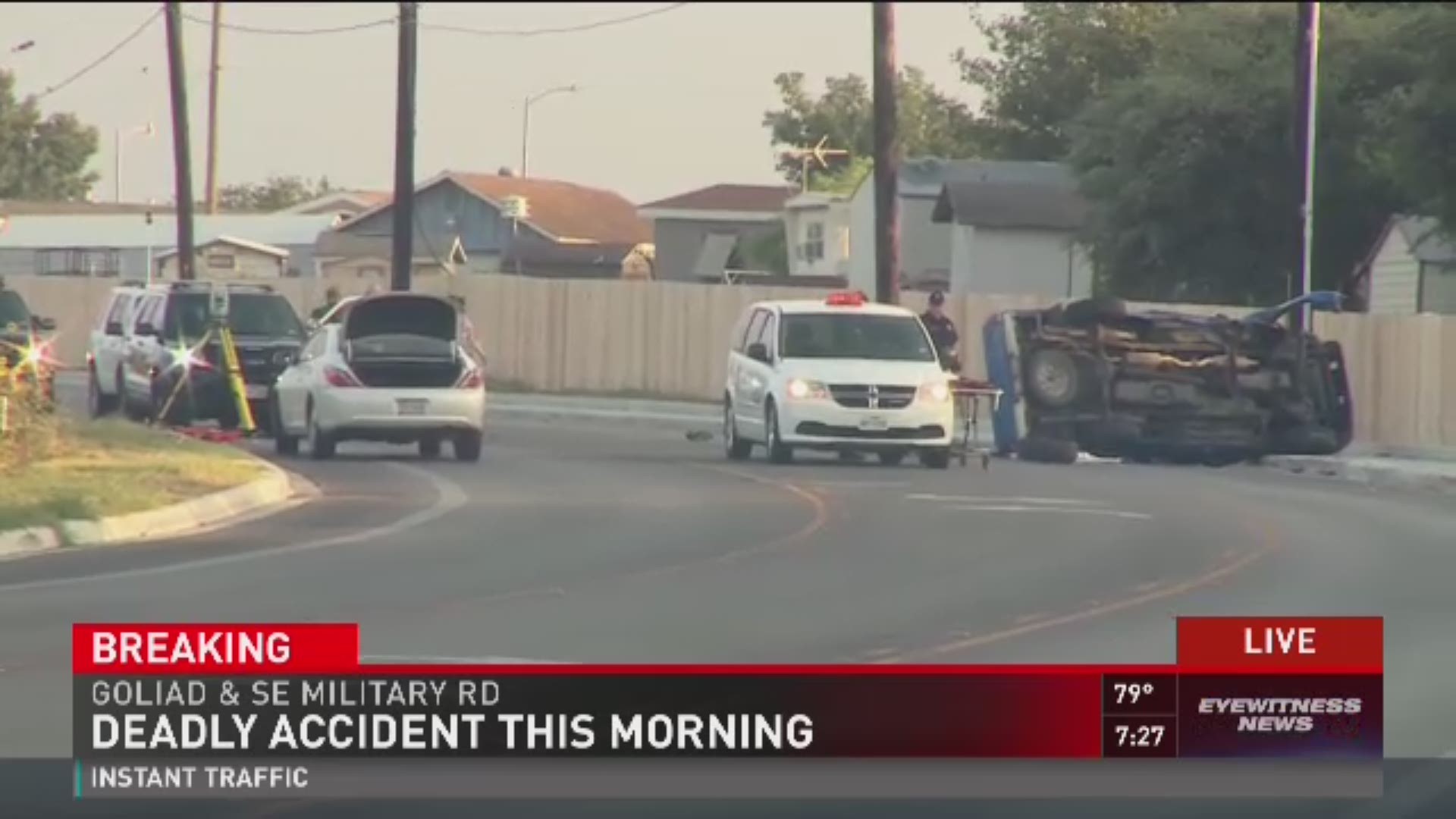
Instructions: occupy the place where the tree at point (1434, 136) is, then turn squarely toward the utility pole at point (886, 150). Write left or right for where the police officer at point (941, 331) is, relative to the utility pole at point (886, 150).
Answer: left

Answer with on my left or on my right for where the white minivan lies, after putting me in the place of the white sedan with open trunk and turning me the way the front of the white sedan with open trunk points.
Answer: on my right

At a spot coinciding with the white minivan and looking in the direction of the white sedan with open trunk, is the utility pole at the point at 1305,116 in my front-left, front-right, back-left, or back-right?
back-right

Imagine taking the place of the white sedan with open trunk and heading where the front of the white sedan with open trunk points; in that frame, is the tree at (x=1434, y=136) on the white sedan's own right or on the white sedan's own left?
on the white sedan's own right

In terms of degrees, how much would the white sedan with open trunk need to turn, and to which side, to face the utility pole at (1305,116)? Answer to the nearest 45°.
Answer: approximately 45° to its right

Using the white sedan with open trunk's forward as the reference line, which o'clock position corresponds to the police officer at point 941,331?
The police officer is roughly at 2 o'clock from the white sedan with open trunk.

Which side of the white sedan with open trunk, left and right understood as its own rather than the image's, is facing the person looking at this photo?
back
